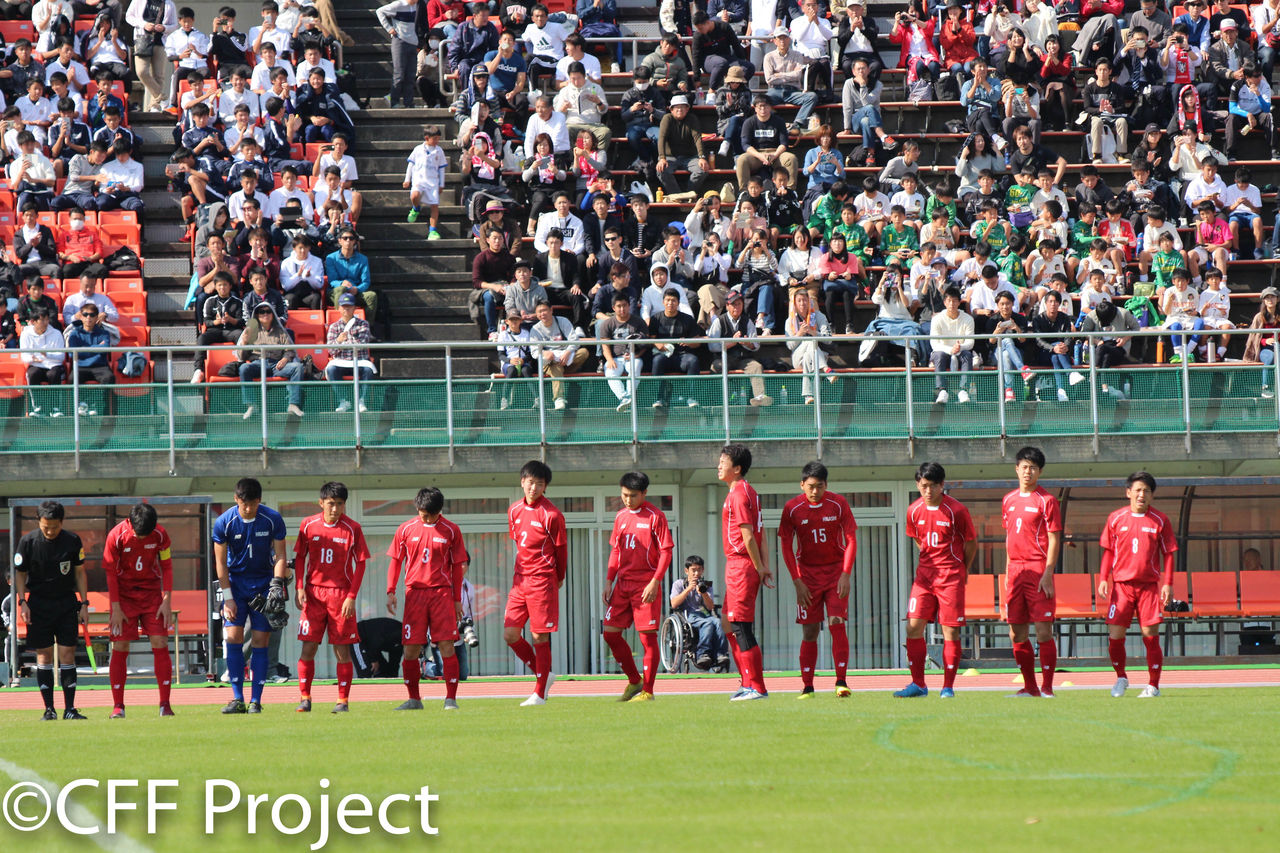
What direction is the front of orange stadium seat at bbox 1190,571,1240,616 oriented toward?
toward the camera

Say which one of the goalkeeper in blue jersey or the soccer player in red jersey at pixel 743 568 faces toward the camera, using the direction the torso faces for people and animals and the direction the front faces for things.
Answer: the goalkeeper in blue jersey

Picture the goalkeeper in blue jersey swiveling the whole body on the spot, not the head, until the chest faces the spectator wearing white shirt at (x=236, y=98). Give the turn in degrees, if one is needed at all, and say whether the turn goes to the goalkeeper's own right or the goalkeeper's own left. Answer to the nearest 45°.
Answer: approximately 180°

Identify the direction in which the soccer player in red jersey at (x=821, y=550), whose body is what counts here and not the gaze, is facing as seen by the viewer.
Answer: toward the camera

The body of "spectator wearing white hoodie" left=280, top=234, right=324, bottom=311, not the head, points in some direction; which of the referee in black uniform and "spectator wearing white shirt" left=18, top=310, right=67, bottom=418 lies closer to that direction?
the referee in black uniform

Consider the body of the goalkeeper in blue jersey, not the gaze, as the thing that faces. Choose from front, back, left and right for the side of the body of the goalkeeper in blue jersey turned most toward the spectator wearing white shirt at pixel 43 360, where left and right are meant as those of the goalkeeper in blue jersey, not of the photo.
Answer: back

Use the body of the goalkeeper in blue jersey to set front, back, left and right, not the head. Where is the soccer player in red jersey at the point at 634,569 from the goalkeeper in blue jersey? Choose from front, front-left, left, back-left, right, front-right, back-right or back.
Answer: left

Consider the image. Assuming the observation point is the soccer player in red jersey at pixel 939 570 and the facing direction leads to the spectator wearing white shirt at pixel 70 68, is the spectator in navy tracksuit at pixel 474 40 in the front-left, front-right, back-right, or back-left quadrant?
front-right

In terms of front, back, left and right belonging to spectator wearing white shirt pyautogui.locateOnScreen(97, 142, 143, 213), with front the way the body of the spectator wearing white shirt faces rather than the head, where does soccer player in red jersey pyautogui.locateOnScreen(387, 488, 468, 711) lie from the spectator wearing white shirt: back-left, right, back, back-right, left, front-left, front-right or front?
front

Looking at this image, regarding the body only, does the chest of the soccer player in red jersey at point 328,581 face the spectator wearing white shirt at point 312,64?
no

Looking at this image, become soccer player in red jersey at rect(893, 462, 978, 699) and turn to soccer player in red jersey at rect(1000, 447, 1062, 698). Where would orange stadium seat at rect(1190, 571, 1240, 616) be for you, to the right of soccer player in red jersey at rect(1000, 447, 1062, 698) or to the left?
left

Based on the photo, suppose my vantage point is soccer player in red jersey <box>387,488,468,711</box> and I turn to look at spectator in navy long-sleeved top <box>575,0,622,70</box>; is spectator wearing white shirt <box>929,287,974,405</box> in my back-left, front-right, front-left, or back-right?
front-right

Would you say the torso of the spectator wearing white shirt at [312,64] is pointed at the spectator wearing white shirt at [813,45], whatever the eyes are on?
no

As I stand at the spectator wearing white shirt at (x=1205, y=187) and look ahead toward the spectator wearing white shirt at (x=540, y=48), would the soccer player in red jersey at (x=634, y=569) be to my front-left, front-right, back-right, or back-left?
front-left

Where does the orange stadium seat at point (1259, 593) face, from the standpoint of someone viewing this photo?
facing the viewer
